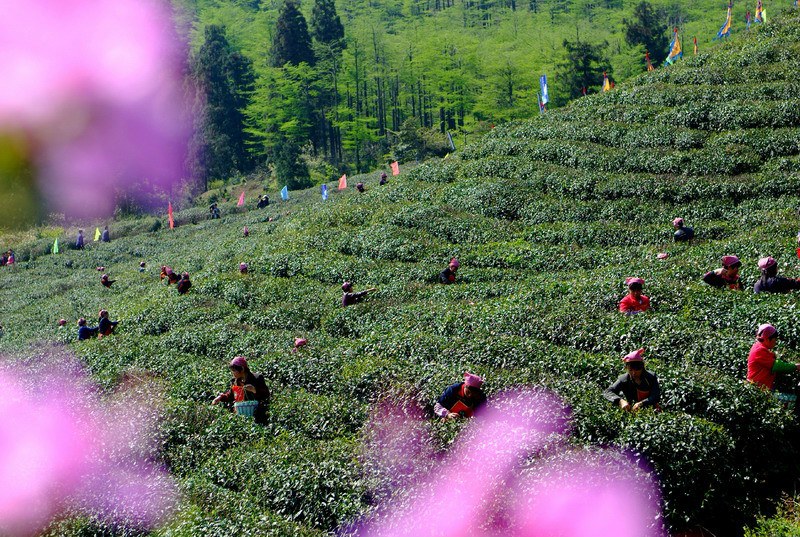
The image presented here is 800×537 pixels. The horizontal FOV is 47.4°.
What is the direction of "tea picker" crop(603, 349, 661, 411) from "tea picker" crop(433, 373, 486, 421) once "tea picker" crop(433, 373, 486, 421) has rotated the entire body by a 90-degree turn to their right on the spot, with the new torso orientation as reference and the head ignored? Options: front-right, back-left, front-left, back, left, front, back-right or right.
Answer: back-right

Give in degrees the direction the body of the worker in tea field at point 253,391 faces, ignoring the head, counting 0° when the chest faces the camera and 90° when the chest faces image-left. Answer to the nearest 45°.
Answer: approximately 45°

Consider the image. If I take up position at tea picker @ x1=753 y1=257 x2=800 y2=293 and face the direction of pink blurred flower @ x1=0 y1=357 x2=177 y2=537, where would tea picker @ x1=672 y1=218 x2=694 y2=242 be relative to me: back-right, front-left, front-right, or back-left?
back-right

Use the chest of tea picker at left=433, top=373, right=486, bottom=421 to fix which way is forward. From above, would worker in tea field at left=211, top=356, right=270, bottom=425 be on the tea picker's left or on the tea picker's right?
on the tea picker's right

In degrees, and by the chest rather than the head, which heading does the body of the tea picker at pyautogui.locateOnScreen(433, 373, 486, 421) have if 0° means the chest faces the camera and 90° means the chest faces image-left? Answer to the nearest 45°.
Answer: approximately 45°

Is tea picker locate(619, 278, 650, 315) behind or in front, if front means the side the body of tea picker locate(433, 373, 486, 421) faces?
behind

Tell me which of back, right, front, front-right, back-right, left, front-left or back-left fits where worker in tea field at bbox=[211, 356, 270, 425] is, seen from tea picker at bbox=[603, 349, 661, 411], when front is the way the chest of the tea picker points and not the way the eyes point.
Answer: right

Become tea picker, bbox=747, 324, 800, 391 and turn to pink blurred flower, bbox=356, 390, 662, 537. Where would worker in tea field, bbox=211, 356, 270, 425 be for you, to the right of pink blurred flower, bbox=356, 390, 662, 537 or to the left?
right

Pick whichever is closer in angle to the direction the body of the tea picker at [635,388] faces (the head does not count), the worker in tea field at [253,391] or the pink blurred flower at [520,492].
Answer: the pink blurred flower
